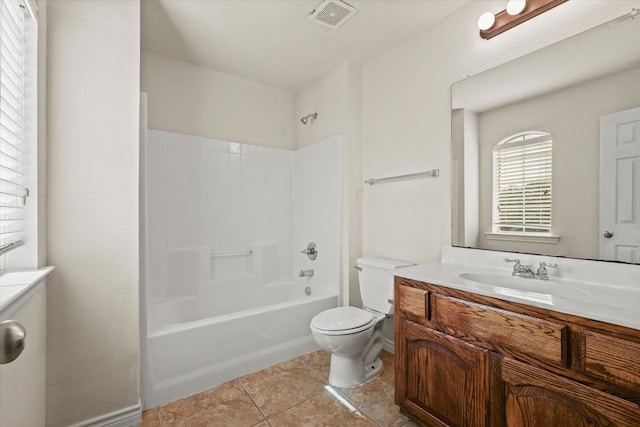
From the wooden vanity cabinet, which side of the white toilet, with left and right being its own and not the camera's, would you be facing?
left

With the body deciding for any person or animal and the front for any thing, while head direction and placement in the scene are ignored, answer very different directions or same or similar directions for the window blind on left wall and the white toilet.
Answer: very different directions

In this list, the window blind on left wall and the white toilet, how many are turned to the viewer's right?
1

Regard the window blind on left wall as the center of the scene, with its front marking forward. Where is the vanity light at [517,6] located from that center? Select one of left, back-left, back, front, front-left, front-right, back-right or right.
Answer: front-right

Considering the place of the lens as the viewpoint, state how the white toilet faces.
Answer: facing the viewer and to the left of the viewer

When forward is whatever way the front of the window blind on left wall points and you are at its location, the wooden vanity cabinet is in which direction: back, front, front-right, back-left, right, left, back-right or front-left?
front-right

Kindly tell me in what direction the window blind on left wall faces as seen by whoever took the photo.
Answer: facing to the right of the viewer
